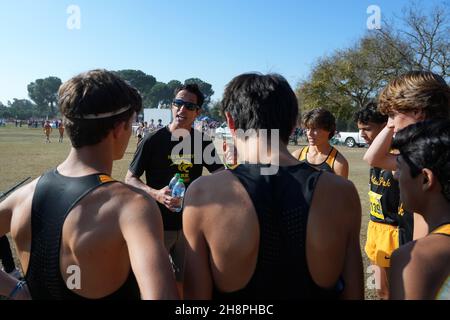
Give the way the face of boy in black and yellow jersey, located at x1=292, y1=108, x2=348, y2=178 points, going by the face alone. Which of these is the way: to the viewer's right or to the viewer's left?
to the viewer's left

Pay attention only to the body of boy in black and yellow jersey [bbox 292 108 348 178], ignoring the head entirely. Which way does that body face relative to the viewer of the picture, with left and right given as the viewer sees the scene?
facing the viewer and to the left of the viewer

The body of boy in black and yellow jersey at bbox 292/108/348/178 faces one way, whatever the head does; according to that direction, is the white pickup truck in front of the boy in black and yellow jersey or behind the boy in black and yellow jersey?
behind

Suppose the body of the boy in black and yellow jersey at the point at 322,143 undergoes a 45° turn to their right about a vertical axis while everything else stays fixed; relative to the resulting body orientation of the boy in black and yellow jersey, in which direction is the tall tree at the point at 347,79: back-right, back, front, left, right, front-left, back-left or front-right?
right
